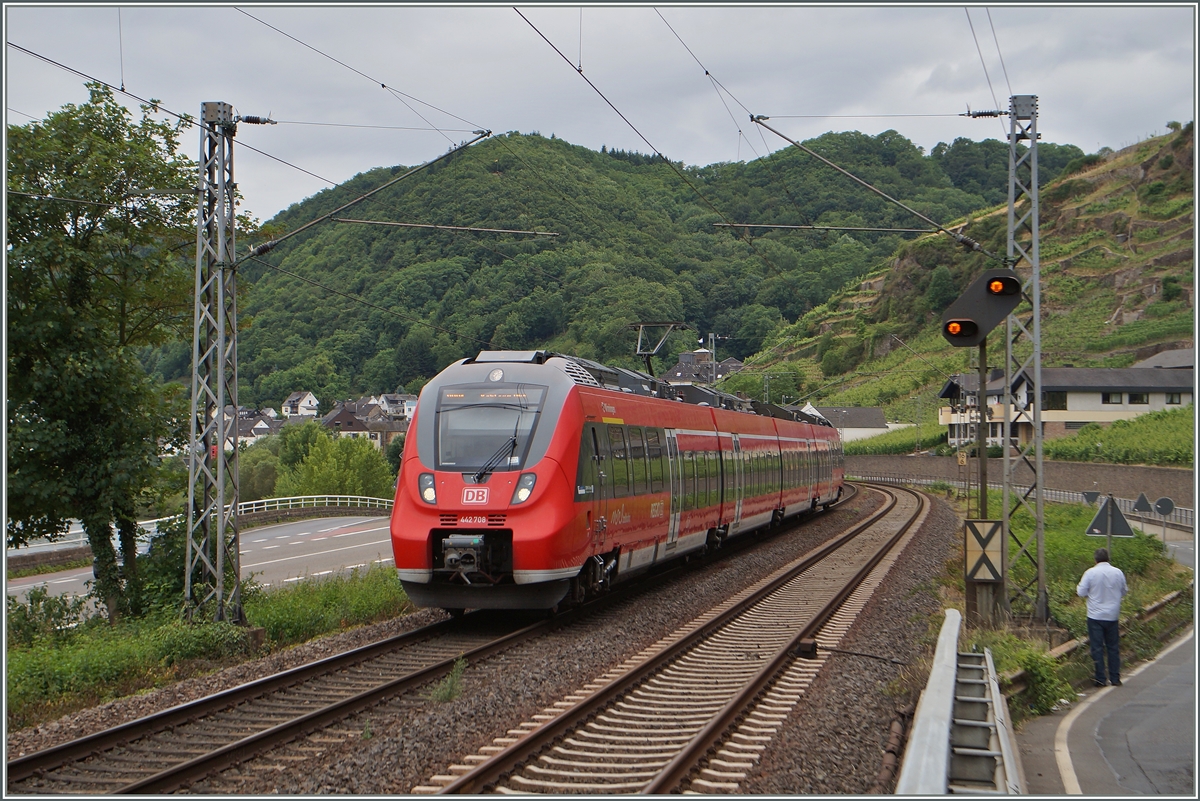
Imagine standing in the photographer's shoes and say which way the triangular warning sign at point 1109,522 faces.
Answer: facing away from the viewer

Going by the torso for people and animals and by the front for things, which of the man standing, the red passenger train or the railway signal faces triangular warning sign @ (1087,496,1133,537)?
the man standing

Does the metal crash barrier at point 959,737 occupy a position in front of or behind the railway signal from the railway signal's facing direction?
in front

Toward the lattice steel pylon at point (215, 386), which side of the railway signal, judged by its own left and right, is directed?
right

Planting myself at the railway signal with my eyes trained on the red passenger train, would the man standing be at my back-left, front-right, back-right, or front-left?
back-left

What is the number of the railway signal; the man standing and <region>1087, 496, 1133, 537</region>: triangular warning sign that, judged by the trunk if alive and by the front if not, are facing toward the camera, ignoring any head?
1

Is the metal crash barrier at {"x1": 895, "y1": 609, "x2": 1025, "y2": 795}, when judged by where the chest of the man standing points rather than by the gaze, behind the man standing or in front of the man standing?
behind

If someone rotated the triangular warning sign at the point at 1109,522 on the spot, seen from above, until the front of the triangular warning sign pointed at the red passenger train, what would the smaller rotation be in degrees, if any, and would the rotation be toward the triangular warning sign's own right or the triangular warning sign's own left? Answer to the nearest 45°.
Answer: approximately 135° to the triangular warning sign's own left

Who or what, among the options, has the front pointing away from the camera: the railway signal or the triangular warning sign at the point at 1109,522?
the triangular warning sign
